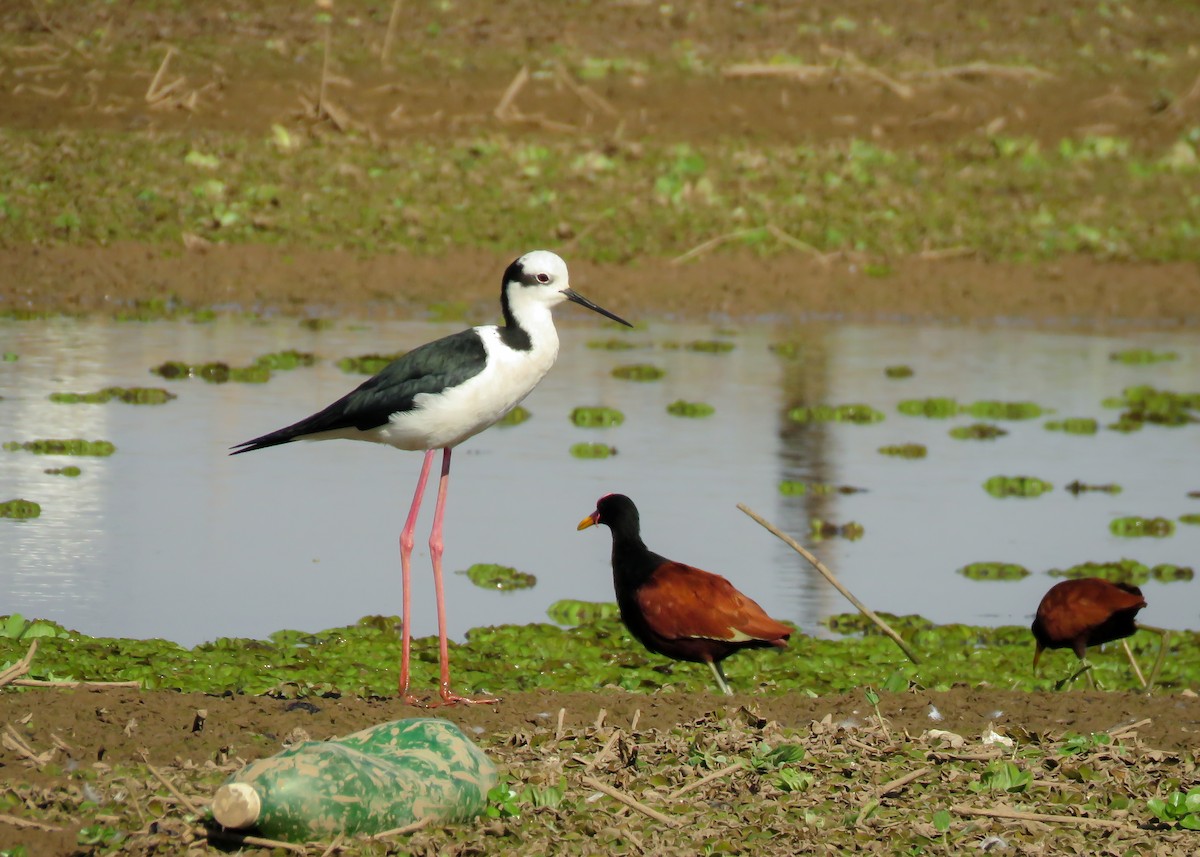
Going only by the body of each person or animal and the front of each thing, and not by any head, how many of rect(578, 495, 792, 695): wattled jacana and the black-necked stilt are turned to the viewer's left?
1

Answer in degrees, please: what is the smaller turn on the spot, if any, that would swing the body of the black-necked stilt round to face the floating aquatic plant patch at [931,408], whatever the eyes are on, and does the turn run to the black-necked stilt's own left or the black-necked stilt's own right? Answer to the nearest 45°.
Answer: approximately 45° to the black-necked stilt's own left

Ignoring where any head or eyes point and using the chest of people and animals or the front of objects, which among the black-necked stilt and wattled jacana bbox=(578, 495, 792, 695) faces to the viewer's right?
the black-necked stilt

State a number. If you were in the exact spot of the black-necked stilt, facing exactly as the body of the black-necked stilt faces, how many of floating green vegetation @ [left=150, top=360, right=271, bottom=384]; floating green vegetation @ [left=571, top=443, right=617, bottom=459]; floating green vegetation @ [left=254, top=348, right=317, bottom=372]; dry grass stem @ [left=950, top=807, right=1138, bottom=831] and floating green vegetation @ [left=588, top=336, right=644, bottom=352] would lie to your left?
4

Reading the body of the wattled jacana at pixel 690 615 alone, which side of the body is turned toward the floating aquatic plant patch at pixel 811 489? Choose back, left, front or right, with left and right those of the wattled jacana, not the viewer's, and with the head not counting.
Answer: right

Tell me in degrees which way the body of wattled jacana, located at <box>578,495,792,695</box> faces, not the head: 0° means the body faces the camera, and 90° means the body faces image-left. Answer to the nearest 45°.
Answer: approximately 90°

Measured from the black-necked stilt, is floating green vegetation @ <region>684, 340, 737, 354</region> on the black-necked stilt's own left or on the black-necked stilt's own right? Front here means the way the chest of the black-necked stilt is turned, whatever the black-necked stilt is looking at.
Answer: on the black-necked stilt's own left

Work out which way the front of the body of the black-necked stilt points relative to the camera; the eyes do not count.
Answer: to the viewer's right

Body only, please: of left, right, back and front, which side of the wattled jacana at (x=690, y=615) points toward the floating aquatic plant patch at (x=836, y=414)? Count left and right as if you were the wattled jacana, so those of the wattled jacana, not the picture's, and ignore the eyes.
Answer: right

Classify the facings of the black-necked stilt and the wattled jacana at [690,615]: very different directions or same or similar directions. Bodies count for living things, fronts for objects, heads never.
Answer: very different directions

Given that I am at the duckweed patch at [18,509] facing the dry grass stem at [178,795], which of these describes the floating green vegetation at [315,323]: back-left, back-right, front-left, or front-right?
back-left

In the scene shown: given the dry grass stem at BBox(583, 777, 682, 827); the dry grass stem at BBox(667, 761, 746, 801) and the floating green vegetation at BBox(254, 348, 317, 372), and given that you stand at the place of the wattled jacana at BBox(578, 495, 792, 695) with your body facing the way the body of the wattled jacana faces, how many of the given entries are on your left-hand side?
2

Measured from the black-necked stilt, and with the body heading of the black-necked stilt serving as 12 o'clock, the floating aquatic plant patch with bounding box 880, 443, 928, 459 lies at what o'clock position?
The floating aquatic plant patch is roughly at 10 o'clock from the black-necked stilt.
